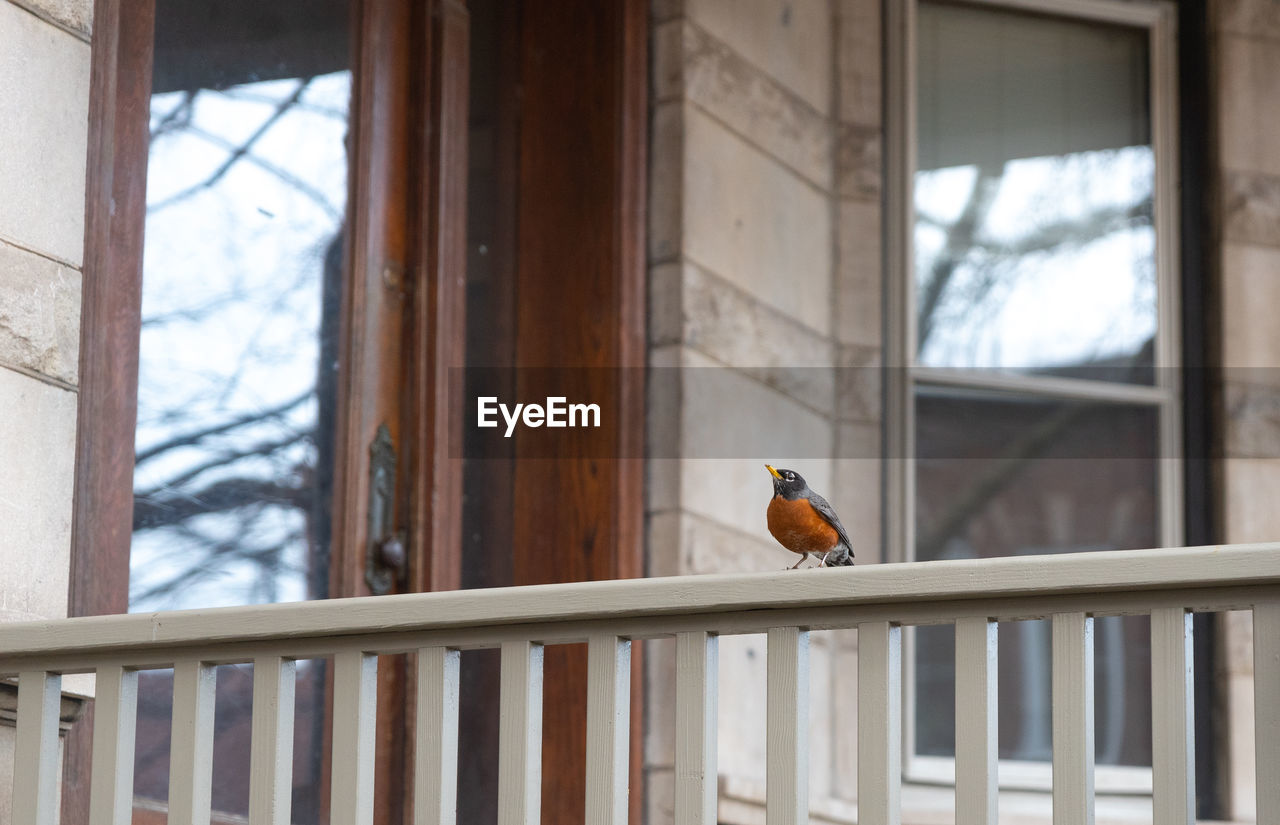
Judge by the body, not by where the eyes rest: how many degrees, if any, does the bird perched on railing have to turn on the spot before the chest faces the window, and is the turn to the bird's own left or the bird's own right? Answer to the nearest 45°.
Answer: approximately 135° to the bird's own right

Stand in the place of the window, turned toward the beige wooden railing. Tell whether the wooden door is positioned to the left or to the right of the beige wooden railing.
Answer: right

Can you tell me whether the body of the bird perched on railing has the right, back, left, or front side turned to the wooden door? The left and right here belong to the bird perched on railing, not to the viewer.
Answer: right

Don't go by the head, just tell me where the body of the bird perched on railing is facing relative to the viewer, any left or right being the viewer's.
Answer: facing the viewer and to the left of the viewer
